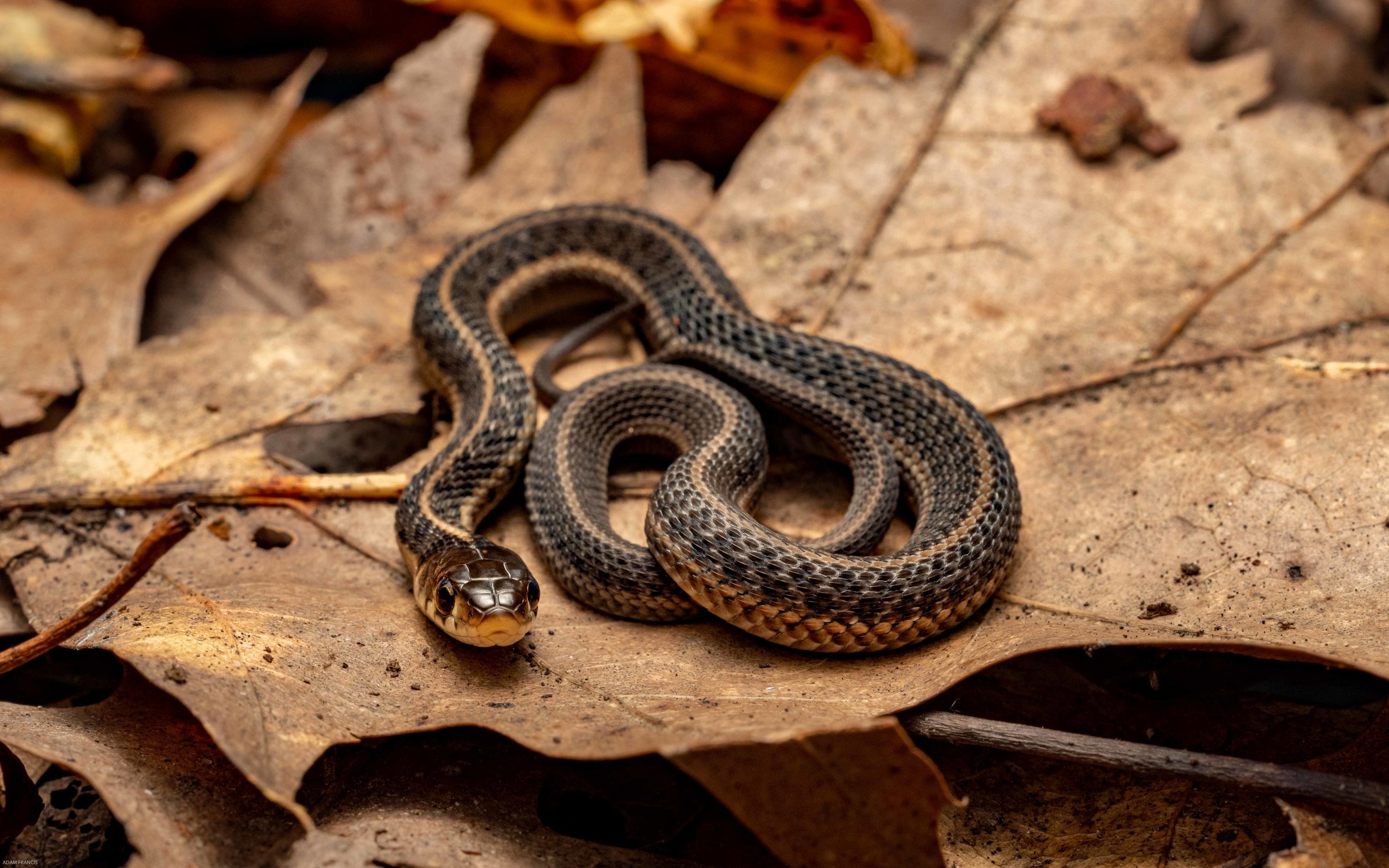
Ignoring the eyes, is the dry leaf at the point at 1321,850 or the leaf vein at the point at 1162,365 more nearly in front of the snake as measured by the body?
the dry leaf

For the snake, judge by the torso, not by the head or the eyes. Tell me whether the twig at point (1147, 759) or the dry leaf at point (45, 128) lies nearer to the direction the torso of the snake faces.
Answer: the twig

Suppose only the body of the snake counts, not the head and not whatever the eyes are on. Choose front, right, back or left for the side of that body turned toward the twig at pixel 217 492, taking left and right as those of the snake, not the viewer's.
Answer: right

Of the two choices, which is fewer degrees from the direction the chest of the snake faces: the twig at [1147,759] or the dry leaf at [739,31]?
the twig

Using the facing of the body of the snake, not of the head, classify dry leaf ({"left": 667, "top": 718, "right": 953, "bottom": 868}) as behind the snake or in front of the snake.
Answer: in front

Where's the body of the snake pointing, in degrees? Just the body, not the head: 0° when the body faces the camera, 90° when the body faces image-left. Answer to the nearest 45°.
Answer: approximately 0°

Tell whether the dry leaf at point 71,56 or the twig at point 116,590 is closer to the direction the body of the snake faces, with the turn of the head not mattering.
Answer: the twig

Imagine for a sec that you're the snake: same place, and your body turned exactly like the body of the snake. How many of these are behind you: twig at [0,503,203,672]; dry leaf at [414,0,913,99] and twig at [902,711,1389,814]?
1

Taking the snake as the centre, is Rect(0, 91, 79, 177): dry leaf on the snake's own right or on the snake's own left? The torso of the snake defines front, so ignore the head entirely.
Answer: on the snake's own right

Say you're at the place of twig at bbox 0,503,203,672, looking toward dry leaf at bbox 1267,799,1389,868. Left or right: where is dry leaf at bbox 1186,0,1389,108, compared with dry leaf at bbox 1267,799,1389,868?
left

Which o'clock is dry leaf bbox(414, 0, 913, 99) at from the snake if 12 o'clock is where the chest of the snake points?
The dry leaf is roughly at 6 o'clock from the snake.
